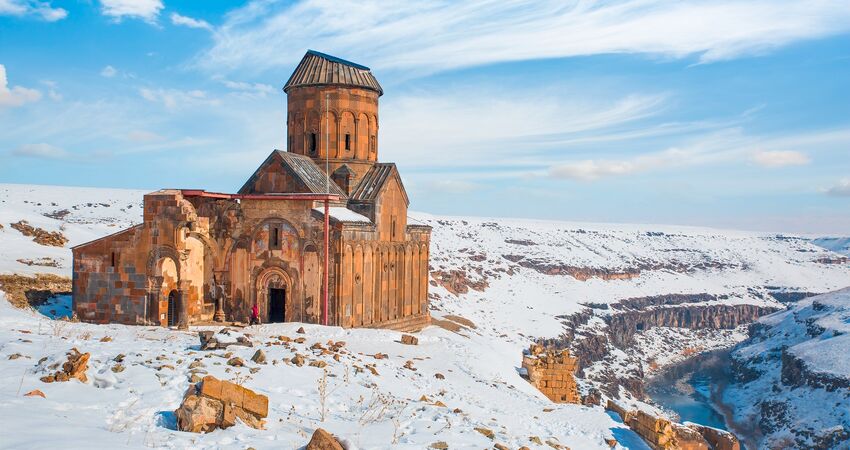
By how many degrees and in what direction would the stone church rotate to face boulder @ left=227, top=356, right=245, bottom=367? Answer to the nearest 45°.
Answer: approximately 45° to its left

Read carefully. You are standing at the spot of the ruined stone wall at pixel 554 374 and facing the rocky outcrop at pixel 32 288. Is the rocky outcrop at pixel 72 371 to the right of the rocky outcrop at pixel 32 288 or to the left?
left

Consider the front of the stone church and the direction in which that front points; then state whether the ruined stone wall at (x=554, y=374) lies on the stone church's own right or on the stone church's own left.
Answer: on the stone church's own left

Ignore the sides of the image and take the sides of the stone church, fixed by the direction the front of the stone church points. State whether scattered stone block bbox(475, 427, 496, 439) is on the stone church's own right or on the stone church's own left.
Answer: on the stone church's own left

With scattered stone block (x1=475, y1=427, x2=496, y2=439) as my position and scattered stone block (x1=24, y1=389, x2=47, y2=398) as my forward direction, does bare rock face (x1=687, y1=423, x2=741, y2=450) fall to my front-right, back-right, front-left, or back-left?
back-right

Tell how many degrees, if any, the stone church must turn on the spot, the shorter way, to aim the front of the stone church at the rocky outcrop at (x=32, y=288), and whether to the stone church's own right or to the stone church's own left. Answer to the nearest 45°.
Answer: approximately 45° to the stone church's own right

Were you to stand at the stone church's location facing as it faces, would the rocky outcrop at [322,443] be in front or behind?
in front

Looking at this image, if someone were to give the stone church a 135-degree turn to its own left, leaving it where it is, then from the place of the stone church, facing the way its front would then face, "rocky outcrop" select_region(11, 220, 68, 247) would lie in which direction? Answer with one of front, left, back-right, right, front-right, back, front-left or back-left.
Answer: back-left

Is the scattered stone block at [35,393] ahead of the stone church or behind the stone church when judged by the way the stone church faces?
ahead

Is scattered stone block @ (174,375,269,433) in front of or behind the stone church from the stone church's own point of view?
in front

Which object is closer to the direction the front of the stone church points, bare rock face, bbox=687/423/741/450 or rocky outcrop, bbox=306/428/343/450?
the rocky outcrop

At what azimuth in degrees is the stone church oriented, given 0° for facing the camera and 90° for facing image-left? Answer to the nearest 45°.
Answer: approximately 45°

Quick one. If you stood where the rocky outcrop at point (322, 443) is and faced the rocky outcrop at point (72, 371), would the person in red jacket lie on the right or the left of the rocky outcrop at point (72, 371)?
right

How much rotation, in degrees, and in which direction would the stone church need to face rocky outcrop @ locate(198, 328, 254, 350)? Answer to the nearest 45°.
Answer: approximately 45° to its left

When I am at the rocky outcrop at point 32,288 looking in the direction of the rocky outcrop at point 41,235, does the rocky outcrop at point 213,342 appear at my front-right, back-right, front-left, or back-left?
back-right

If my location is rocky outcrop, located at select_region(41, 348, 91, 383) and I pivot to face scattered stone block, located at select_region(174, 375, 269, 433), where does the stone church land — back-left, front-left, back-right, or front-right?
back-left
